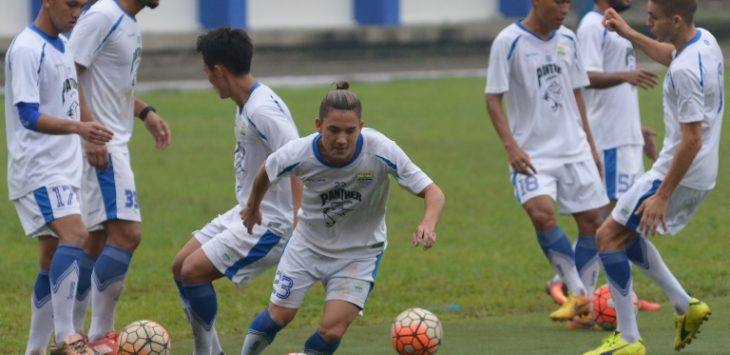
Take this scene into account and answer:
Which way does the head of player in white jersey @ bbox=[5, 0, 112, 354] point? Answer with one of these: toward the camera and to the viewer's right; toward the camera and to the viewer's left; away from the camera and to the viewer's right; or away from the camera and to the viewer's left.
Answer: toward the camera and to the viewer's right

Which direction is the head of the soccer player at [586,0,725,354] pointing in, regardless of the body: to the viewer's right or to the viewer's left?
to the viewer's left

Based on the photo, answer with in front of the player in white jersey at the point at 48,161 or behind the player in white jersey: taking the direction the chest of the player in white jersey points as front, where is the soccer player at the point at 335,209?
in front

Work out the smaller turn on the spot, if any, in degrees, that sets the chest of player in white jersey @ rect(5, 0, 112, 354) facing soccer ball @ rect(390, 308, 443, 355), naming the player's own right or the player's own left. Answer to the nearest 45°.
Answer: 0° — they already face it

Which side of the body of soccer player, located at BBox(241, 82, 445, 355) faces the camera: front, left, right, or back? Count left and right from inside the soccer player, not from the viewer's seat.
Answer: front

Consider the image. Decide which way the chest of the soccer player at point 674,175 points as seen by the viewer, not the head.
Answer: to the viewer's left

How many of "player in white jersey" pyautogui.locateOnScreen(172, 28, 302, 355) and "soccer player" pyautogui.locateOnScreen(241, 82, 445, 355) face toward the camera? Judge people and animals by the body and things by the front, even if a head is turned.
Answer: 1

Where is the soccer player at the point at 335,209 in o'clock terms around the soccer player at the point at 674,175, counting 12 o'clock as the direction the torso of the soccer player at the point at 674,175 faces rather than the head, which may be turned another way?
the soccer player at the point at 335,209 is roughly at 11 o'clock from the soccer player at the point at 674,175.

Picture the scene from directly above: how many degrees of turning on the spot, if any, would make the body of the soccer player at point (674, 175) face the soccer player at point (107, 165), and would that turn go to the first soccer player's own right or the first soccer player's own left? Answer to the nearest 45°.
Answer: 0° — they already face them

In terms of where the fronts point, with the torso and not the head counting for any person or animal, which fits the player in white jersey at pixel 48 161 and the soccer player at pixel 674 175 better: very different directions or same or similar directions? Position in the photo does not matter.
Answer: very different directions

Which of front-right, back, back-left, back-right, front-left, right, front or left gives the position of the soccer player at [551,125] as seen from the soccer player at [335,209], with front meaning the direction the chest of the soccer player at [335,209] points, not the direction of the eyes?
back-left

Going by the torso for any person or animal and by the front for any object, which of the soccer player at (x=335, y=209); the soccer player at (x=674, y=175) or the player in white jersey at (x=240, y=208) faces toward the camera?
the soccer player at (x=335, y=209)

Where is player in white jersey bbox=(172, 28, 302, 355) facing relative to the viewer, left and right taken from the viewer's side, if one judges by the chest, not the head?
facing to the left of the viewer
